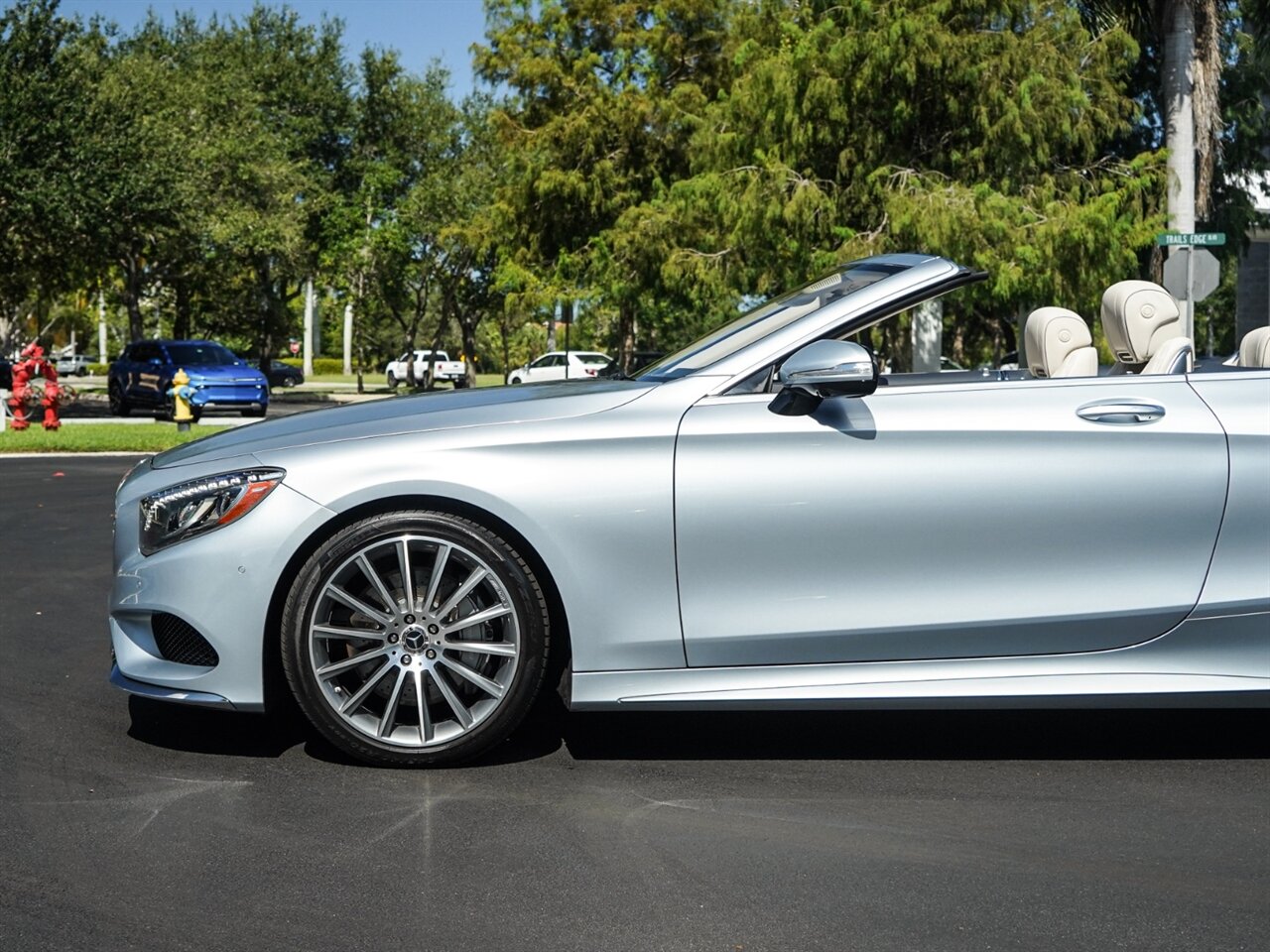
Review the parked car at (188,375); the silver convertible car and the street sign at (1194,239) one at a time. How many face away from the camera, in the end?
0

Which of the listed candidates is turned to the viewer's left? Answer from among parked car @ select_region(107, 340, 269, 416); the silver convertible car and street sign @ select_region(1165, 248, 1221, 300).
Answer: the silver convertible car

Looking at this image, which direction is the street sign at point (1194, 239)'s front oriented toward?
toward the camera

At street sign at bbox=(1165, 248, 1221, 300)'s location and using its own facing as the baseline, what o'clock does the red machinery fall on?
The red machinery is roughly at 9 o'clock from the street sign.

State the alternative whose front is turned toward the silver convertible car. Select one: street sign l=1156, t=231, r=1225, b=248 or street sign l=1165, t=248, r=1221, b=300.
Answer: street sign l=1156, t=231, r=1225, b=248

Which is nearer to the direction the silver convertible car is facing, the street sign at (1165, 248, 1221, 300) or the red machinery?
the red machinery

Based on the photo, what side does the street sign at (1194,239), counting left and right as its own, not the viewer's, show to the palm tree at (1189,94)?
back

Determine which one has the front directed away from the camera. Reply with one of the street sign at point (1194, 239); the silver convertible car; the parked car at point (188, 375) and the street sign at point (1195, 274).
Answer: the street sign at point (1195, 274)

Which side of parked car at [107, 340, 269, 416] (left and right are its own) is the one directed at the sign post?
front

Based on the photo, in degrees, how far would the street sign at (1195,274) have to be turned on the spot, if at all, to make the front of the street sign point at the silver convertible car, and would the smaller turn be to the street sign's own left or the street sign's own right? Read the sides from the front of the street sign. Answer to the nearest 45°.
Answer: approximately 180°

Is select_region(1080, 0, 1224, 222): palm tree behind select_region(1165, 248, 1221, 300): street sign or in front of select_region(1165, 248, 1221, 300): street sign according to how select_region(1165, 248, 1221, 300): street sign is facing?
in front

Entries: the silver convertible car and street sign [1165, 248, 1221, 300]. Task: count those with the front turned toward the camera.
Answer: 0

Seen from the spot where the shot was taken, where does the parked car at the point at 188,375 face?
facing the viewer and to the right of the viewer

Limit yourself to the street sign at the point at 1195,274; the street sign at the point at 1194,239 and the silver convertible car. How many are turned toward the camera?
1

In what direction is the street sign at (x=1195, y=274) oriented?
away from the camera

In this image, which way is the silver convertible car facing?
to the viewer's left
